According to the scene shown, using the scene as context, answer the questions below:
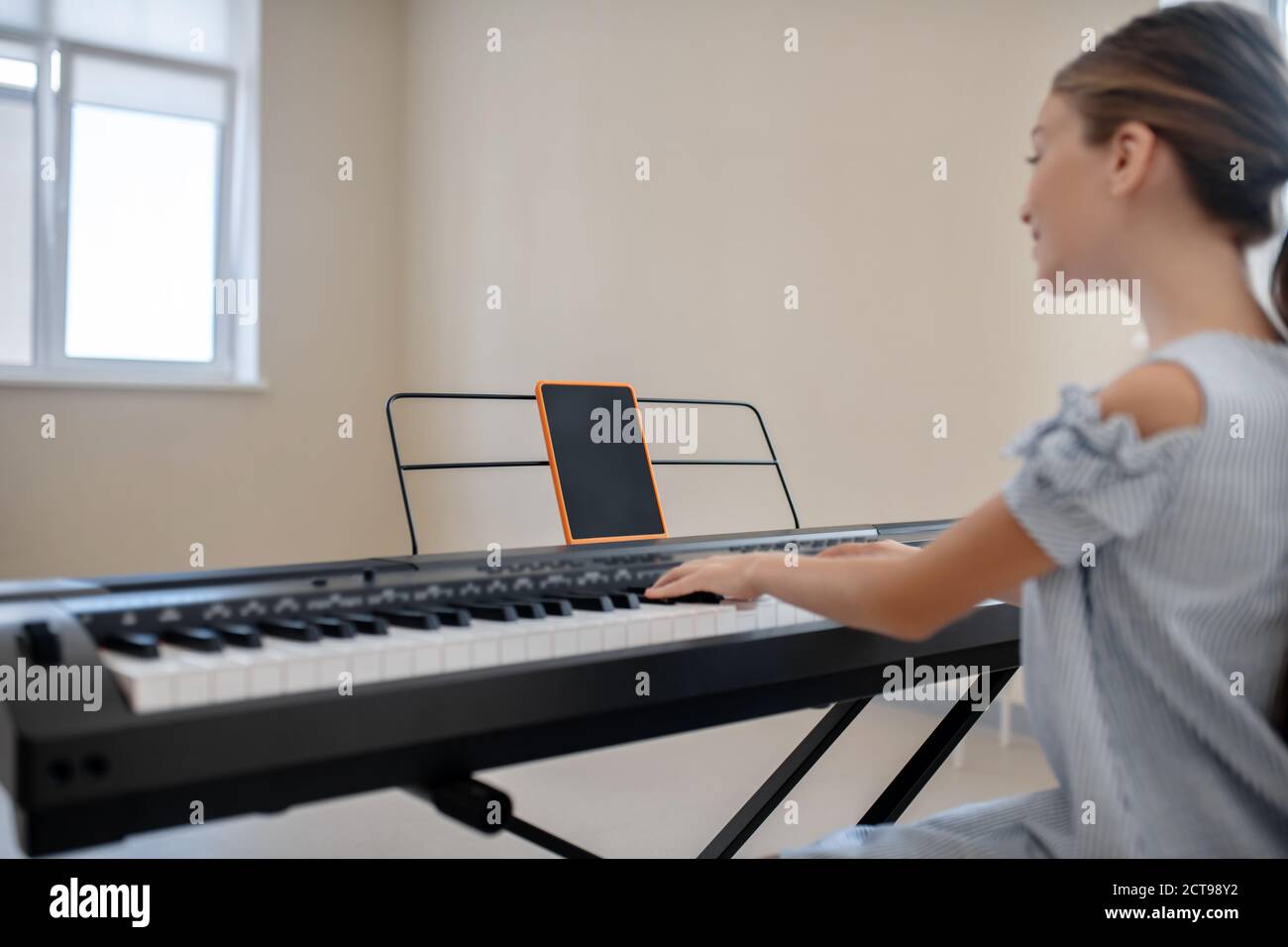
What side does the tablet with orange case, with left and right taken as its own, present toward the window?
back

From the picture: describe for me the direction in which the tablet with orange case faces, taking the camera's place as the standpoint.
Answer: facing the viewer and to the right of the viewer

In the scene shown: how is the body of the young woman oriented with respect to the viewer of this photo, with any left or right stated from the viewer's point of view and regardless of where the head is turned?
facing away from the viewer and to the left of the viewer

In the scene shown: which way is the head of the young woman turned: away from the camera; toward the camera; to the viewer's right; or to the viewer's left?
to the viewer's left

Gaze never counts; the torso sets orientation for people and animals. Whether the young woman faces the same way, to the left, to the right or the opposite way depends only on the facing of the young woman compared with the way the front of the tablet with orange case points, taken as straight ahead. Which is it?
the opposite way

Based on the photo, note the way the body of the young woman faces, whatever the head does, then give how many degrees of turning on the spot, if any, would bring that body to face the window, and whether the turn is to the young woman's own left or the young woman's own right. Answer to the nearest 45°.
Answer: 0° — they already face it
